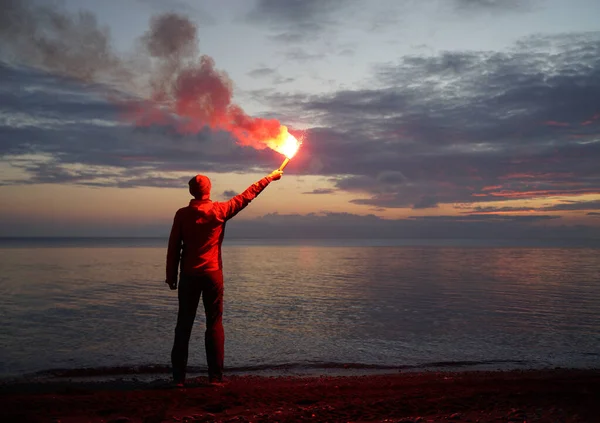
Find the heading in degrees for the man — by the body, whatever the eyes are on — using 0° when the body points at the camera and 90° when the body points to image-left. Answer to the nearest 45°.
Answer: approximately 180°
